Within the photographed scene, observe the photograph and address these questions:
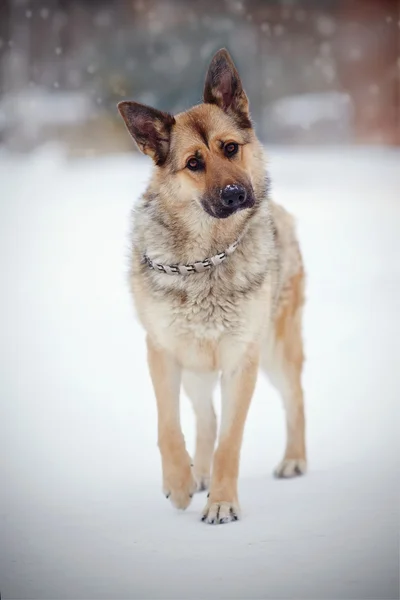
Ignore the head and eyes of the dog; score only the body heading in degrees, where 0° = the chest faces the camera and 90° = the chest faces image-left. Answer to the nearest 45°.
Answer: approximately 0°
